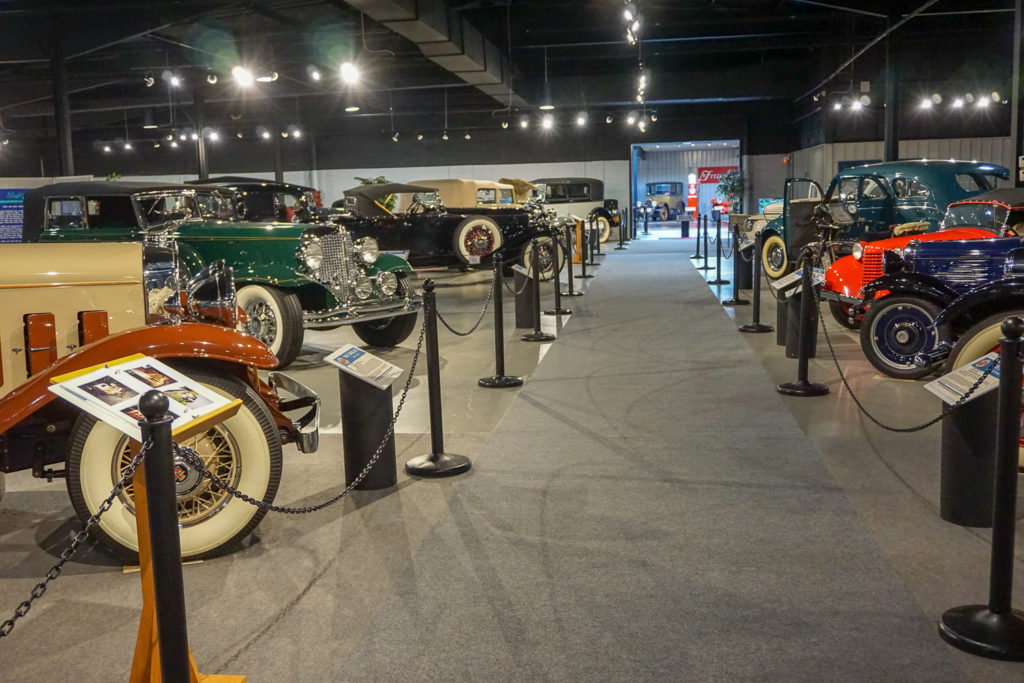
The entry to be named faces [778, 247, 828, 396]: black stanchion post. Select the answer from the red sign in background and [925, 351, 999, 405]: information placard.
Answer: the red sign in background

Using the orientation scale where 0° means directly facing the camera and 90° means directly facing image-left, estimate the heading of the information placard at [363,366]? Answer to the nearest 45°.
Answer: approximately 315°

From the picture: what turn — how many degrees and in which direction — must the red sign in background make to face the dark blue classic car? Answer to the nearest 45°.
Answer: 0° — it already faces it

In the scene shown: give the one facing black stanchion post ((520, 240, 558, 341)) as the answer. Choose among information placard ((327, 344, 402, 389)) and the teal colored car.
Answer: the teal colored car

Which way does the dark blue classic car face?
to the viewer's left

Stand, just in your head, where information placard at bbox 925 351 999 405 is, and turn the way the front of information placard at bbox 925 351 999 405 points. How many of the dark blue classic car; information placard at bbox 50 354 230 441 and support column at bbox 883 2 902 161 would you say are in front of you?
1

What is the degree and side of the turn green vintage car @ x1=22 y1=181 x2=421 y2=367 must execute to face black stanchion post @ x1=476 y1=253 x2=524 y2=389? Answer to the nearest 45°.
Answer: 0° — it already faces it

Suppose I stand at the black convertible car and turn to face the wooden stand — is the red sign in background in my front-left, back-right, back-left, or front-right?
back-left
